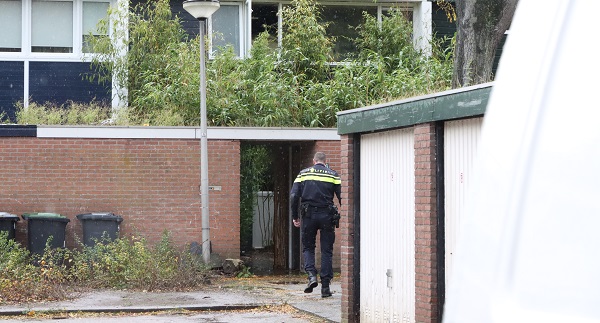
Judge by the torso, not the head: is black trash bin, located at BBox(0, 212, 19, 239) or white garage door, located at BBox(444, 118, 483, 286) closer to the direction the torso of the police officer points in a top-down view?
the black trash bin

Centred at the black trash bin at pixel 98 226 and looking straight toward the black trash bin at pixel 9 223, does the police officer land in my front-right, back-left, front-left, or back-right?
back-left

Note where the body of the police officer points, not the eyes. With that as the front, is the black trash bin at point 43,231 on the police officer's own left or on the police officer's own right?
on the police officer's own left

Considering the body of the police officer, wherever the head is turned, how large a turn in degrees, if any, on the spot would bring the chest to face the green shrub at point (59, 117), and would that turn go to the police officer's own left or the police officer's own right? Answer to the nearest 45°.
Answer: approximately 45° to the police officer's own left

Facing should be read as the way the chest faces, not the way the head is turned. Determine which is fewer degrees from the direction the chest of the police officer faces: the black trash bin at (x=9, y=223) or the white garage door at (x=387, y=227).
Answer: the black trash bin

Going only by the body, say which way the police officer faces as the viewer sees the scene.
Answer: away from the camera

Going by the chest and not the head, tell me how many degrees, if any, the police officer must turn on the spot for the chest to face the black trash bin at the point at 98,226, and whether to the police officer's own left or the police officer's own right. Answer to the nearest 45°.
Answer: approximately 45° to the police officer's own left

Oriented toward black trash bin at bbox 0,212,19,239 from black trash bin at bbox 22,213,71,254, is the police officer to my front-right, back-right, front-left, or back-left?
back-left
